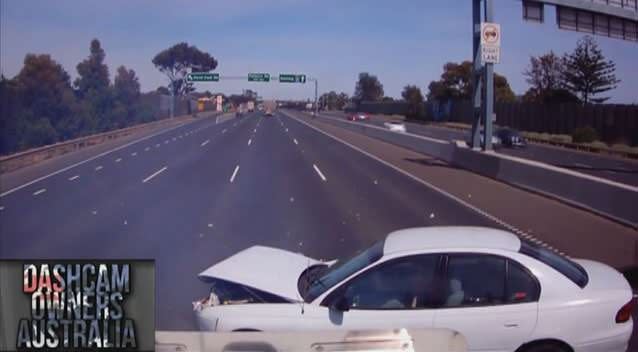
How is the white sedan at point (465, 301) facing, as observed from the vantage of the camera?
facing to the left of the viewer

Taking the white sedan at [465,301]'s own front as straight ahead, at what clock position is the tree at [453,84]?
The tree is roughly at 3 o'clock from the white sedan.

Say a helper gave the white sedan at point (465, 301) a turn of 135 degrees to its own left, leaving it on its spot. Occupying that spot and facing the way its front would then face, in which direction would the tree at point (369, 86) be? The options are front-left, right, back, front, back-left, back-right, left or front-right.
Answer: back-left

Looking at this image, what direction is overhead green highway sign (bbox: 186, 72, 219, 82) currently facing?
toward the camera

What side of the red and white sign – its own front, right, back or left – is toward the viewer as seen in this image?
front

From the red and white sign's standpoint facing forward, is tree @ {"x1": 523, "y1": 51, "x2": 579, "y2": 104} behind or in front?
behind

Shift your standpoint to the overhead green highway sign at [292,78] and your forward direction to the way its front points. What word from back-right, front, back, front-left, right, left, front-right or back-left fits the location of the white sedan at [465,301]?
front

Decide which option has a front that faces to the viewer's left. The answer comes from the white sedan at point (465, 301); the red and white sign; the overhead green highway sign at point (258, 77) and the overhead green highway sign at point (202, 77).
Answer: the white sedan

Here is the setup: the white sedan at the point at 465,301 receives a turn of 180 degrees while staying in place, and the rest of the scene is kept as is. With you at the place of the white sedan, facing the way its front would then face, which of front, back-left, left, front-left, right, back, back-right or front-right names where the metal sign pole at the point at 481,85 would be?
left

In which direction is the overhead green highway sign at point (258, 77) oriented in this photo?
toward the camera

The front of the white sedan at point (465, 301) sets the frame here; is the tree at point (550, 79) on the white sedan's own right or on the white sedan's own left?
on the white sedan's own right

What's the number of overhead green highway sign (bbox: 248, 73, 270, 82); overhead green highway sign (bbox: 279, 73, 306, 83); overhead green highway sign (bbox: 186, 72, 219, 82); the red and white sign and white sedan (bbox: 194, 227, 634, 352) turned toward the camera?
4
